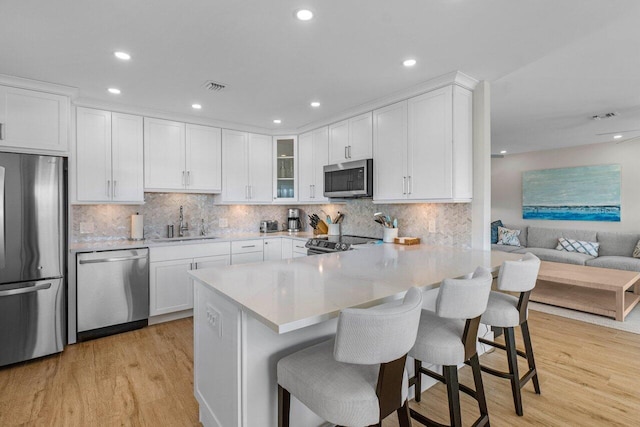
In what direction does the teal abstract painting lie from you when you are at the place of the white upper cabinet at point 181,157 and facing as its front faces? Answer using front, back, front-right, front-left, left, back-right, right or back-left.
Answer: left

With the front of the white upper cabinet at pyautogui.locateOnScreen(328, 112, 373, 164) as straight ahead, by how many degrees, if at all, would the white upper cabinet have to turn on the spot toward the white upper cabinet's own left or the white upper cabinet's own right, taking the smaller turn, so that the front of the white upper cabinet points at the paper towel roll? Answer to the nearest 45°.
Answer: approximately 45° to the white upper cabinet's own right

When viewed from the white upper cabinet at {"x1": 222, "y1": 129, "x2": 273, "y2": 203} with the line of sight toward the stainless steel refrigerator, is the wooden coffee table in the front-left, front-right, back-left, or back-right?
back-left

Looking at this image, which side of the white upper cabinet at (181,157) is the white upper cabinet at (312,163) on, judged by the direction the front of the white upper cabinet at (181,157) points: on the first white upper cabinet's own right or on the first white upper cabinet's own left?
on the first white upper cabinet's own left

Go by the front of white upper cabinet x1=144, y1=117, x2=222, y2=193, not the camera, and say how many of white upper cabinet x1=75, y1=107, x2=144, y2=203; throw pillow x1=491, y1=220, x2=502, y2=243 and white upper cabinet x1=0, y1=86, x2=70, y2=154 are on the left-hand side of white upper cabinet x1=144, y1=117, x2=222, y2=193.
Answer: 1

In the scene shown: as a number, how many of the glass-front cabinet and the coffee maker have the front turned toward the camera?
2

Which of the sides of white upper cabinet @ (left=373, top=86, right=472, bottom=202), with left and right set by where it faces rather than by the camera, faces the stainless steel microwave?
right

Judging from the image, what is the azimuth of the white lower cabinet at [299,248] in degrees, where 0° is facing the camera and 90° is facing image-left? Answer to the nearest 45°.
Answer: approximately 45°

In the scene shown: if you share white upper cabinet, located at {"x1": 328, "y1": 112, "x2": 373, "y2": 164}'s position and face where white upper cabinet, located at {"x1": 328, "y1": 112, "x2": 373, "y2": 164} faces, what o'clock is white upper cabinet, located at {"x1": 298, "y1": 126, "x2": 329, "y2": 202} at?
white upper cabinet, located at {"x1": 298, "y1": 126, "x2": 329, "y2": 202} is roughly at 3 o'clock from white upper cabinet, located at {"x1": 328, "y1": 112, "x2": 373, "y2": 164}.

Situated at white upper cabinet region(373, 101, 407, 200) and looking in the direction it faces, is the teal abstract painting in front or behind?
behind

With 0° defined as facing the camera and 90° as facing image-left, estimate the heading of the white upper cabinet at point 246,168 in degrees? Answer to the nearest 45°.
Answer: approximately 315°

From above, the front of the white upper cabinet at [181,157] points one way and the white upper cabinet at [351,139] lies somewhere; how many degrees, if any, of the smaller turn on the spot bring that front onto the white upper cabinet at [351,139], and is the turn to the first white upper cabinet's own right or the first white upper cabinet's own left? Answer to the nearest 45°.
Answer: approximately 45° to the first white upper cabinet's own left
